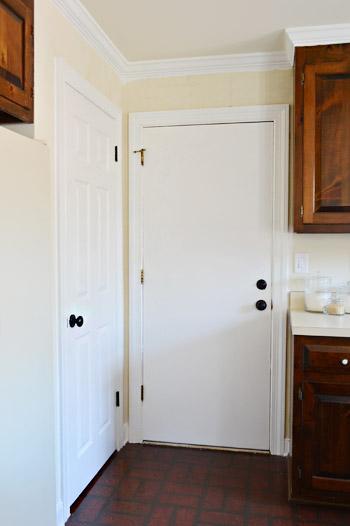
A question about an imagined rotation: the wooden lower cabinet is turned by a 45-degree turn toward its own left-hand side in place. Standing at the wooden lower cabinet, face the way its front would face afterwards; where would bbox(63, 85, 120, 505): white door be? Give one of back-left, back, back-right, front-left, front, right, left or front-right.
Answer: back-right

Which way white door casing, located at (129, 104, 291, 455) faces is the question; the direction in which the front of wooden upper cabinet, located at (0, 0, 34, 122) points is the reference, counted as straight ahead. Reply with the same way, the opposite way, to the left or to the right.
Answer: to the right

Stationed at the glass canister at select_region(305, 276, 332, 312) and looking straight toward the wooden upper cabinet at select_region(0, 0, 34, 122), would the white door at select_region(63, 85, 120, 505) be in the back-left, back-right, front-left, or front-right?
front-right

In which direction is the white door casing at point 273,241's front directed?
toward the camera

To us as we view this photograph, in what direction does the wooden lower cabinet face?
facing the viewer

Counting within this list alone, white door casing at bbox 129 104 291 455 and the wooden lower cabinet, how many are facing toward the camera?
2

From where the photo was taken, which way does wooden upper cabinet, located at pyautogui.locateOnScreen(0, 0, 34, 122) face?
to the viewer's right

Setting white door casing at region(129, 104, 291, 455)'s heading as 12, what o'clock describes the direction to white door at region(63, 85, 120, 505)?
The white door is roughly at 2 o'clock from the white door casing.
